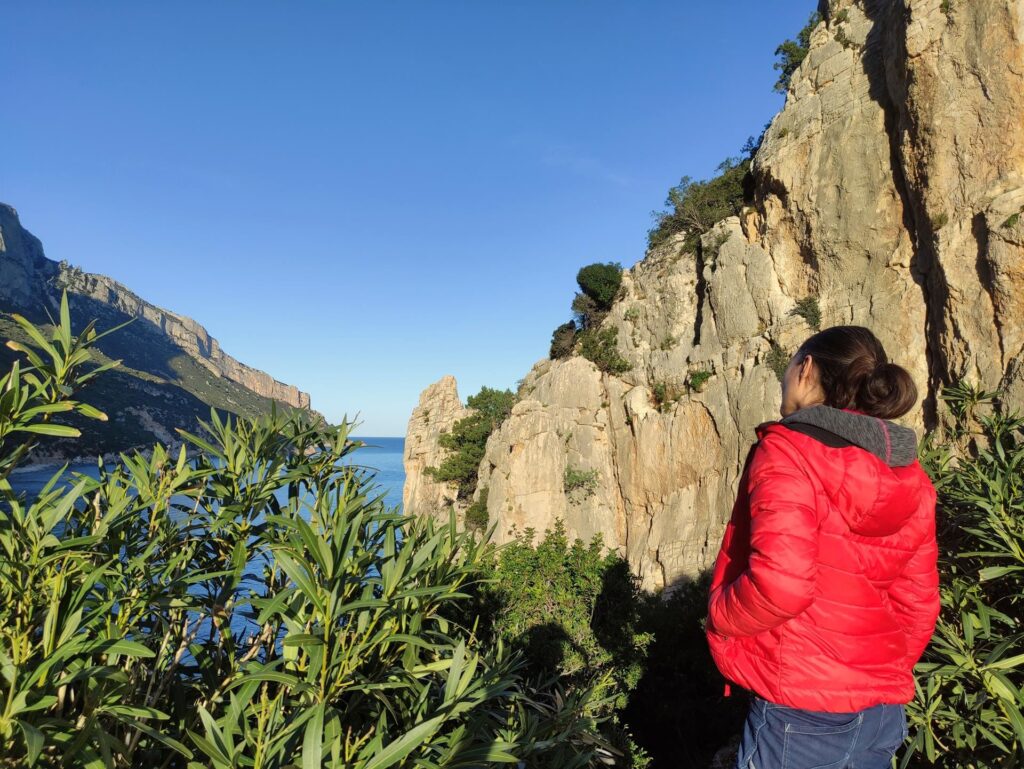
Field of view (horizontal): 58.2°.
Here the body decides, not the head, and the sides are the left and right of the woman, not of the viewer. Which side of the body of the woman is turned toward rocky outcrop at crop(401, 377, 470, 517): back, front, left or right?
front

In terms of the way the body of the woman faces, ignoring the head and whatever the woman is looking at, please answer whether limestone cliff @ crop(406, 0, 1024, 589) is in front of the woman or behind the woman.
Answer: in front

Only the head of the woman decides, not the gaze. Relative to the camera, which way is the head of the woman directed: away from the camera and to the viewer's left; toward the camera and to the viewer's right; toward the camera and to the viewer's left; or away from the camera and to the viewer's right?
away from the camera and to the viewer's left

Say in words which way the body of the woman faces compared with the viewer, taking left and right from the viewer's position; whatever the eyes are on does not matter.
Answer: facing away from the viewer and to the left of the viewer

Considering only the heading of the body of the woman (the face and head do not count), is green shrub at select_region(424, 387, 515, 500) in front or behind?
in front

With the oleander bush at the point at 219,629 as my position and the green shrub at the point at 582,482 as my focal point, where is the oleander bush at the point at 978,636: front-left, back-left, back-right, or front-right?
front-right

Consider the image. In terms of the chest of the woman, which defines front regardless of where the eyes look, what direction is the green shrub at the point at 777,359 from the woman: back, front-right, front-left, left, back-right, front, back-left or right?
front-right

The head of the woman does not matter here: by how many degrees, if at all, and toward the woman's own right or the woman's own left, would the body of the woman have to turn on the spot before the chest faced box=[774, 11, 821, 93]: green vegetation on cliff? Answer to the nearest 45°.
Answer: approximately 45° to the woman's own right

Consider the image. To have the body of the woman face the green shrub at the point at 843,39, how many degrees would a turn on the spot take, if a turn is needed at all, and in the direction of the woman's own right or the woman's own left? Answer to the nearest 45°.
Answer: approximately 45° to the woman's own right
